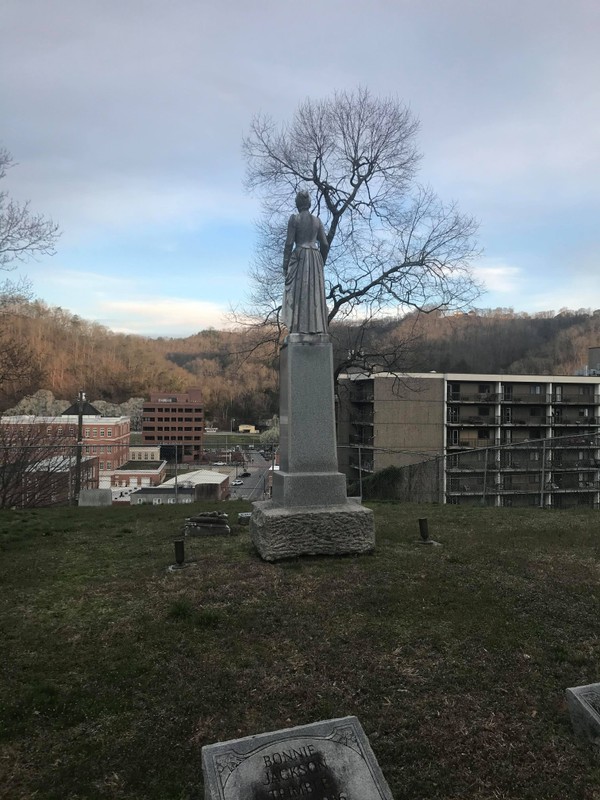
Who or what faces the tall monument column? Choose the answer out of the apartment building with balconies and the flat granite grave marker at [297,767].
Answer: the apartment building with balconies

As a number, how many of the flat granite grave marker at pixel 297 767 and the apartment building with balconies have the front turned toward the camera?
2

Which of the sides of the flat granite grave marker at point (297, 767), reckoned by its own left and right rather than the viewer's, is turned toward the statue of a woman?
back

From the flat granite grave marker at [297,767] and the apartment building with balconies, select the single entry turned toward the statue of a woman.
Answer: the apartment building with balconies

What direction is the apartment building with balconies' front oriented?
toward the camera

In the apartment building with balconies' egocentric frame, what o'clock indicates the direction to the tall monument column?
The tall monument column is roughly at 12 o'clock from the apartment building with balconies.

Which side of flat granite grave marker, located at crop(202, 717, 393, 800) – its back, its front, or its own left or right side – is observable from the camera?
front

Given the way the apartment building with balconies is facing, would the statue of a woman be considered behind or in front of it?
in front

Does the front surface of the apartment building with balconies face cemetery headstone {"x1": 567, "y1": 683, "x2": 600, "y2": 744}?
yes

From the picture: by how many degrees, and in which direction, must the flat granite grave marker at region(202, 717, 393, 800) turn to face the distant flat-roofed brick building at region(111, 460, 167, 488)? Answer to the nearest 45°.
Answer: approximately 180°

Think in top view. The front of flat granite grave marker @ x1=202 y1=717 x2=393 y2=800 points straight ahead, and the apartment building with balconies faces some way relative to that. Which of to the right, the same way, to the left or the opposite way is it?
the same way

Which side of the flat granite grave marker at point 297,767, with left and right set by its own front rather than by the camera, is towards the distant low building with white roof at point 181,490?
back

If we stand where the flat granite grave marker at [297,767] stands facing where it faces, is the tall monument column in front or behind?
behind
